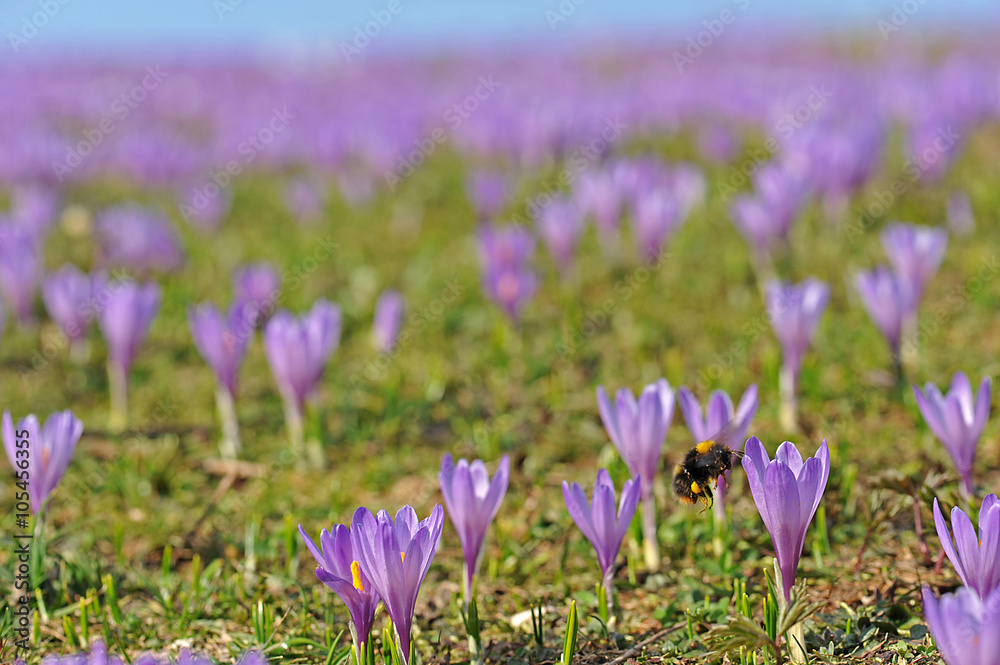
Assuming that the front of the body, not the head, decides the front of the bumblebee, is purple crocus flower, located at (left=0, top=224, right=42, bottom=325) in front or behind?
behind

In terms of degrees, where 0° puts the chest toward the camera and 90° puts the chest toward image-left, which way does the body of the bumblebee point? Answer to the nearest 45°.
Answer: approximately 270°

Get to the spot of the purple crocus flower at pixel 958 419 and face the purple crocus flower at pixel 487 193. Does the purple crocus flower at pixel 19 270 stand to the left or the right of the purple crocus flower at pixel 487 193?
left

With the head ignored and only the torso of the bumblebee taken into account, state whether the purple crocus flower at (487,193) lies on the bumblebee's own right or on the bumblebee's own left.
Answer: on the bumblebee's own left

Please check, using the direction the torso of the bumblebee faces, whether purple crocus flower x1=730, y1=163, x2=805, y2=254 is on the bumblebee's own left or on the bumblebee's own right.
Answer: on the bumblebee's own left

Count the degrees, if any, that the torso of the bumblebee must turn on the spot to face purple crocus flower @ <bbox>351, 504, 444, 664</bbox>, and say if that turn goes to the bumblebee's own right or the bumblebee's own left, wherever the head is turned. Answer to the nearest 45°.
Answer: approximately 135° to the bumblebee's own right

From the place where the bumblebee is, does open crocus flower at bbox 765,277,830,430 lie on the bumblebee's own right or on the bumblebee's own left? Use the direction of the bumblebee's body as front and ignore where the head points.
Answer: on the bumblebee's own left

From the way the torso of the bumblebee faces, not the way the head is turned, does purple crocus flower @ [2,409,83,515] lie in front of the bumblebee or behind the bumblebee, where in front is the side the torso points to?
behind
